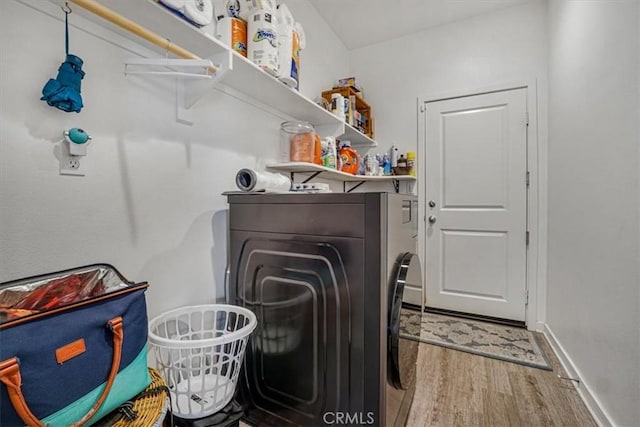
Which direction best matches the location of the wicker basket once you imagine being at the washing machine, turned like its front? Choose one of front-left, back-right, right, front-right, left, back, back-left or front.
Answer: back-right

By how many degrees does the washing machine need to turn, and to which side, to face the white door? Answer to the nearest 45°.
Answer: approximately 45° to its left

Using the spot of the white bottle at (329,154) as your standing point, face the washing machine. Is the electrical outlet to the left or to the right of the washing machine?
right

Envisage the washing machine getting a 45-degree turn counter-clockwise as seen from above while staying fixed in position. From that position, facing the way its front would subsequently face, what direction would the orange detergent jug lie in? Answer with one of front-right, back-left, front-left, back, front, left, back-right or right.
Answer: front-left

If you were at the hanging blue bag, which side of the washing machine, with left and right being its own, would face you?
right

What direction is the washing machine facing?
to the viewer's right

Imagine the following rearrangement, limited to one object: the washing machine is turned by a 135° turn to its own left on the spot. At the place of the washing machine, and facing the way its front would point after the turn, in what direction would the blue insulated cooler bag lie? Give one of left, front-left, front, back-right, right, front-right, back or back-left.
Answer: left
